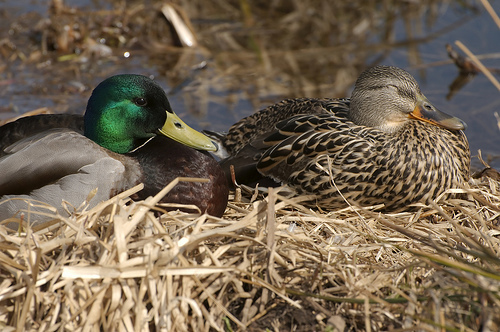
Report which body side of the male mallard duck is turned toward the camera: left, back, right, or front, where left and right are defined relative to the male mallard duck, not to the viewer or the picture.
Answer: right

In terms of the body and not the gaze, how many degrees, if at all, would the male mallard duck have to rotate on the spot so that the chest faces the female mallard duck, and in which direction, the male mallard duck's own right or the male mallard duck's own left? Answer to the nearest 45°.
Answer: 0° — it already faces it
